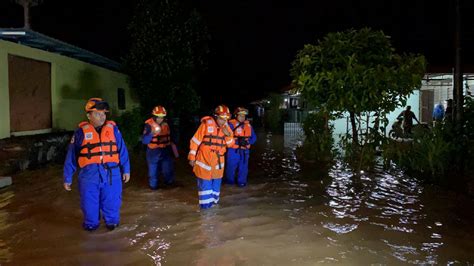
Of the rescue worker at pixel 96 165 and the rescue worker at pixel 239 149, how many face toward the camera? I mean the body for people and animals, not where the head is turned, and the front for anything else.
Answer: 2

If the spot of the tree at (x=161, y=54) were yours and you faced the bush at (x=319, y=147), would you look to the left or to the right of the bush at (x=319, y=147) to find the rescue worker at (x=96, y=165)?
right

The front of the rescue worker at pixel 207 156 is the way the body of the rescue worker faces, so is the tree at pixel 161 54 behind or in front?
behind

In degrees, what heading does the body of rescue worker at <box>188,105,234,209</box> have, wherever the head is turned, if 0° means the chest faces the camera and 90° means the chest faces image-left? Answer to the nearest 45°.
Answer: approximately 315°

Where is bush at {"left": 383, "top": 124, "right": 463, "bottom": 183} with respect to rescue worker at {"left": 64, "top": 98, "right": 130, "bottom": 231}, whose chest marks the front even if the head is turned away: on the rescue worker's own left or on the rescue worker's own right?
on the rescue worker's own left

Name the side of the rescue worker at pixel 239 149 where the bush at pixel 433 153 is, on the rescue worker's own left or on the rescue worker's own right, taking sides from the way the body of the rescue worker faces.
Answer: on the rescue worker's own left

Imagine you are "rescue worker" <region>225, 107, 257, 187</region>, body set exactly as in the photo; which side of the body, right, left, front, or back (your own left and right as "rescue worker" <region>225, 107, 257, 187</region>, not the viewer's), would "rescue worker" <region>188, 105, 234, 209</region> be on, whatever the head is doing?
front

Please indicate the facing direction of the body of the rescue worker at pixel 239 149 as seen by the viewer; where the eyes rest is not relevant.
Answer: toward the camera

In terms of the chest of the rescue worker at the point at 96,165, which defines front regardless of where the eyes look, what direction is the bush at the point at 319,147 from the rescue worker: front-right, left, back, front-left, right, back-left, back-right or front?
back-left

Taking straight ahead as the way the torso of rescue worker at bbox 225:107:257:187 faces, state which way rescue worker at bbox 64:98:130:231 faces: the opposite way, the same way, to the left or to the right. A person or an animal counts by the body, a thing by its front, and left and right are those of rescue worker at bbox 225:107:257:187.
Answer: the same way

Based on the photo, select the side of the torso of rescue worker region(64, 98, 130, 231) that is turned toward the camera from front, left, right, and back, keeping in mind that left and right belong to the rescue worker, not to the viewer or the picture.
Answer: front

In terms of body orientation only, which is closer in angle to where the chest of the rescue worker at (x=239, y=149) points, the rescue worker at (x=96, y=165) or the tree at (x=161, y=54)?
the rescue worker

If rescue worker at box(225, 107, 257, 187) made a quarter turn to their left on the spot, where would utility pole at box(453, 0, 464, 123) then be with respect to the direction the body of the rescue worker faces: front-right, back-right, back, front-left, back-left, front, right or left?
front

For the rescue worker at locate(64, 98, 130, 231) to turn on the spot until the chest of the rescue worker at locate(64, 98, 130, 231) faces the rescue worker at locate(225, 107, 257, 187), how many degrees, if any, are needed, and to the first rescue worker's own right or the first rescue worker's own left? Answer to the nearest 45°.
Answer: approximately 135° to the first rescue worker's own left

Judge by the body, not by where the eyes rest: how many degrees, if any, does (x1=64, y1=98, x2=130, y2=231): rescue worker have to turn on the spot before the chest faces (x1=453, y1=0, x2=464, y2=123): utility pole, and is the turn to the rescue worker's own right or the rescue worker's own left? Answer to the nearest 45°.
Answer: approximately 90° to the rescue worker's own left

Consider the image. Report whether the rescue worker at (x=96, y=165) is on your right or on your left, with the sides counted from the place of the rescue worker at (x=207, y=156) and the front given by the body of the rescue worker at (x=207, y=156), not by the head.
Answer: on your right
